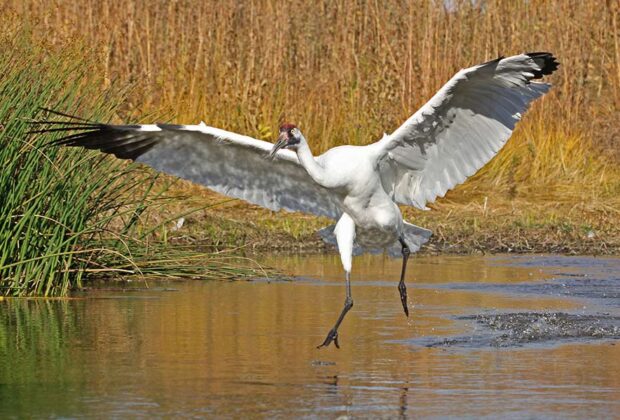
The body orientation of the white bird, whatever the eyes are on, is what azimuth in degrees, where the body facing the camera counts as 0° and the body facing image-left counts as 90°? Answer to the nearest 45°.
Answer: approximately 45°
